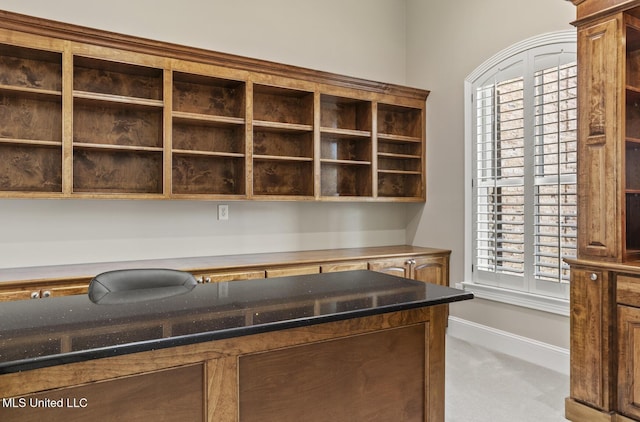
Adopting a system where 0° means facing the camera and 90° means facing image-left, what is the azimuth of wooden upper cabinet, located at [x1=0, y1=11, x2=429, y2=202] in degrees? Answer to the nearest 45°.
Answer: approximately 315°

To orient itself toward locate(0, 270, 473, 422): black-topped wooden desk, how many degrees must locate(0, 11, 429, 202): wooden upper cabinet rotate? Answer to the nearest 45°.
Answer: approximately 45° to its right

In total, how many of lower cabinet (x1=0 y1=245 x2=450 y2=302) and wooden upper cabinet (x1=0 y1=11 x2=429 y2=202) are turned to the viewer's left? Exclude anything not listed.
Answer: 0

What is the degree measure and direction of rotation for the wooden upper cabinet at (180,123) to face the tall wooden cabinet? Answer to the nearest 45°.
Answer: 0° — it already faces it

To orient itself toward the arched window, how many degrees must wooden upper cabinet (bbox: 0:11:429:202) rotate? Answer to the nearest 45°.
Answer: approximately 45° to its left

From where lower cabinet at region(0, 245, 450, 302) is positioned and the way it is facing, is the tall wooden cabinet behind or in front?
in front
